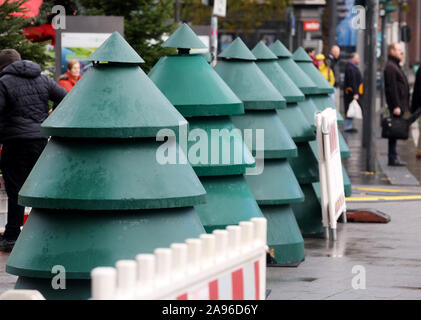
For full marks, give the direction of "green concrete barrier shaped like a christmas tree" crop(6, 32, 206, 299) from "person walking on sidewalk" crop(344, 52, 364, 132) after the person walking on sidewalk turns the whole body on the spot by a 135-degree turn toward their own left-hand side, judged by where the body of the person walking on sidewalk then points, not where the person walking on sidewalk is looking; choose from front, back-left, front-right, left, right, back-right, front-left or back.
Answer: back-left

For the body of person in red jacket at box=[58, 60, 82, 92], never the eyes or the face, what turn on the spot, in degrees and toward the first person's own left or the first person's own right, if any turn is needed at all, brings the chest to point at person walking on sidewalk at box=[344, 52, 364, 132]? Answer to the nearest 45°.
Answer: approximately 90° to the first person's own left

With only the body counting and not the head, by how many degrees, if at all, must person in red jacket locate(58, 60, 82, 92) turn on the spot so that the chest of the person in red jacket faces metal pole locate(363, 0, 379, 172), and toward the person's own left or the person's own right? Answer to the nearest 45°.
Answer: approximately 90° to the person's own left

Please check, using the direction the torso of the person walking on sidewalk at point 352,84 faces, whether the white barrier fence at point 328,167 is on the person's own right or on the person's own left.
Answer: on the person's own right

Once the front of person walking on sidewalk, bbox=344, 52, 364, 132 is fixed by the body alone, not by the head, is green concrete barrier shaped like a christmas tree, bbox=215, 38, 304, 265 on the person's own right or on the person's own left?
on the person's own right
